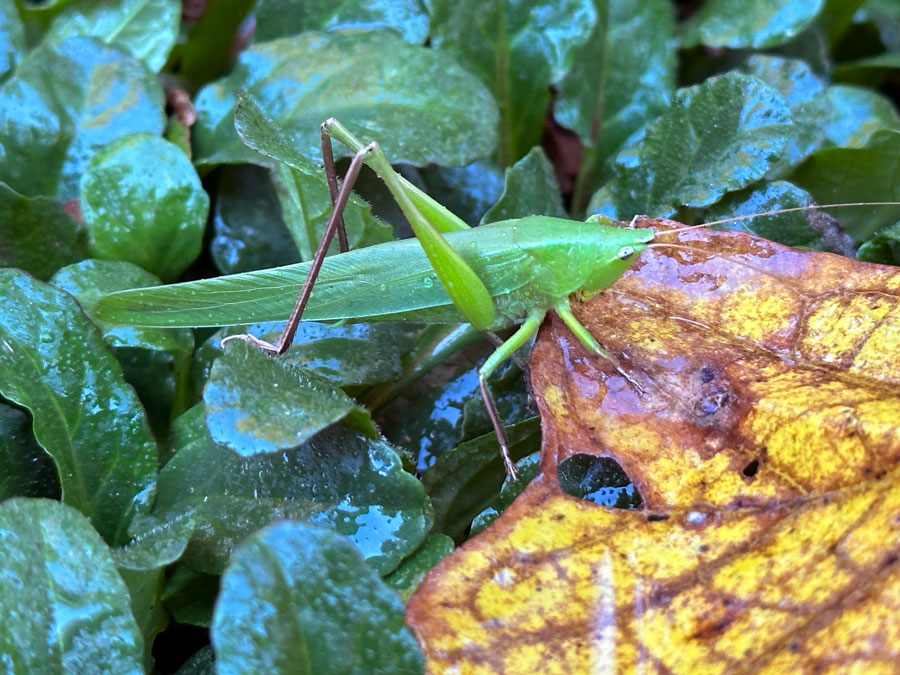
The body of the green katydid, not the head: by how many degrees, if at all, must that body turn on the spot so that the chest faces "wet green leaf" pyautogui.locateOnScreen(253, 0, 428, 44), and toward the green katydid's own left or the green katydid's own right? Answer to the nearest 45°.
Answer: approximately 90° to the green katydid's own left

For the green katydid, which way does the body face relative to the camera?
to the viewer's right
